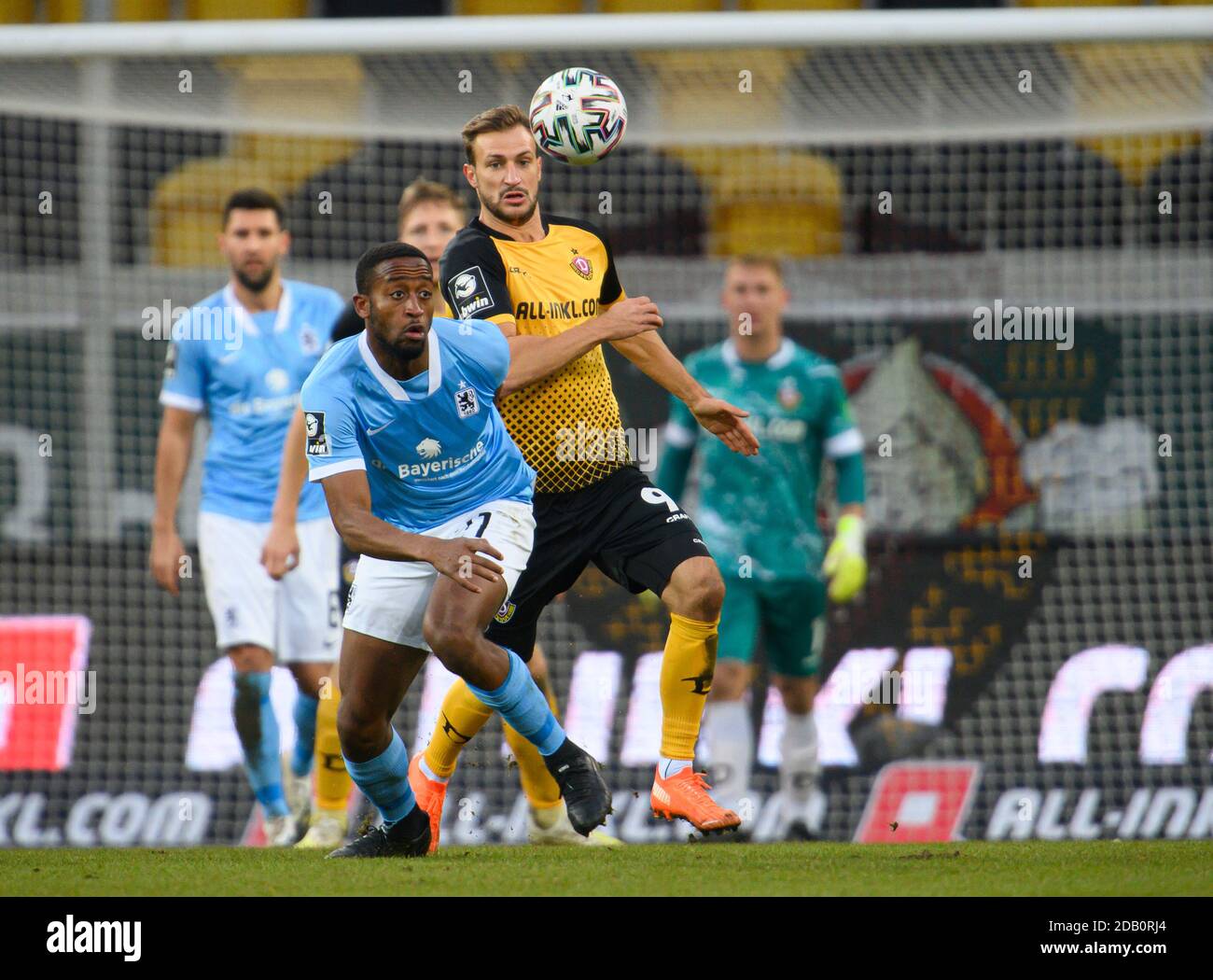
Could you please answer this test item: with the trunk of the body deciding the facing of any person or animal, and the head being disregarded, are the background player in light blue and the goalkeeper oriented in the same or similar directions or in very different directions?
same or similar directions

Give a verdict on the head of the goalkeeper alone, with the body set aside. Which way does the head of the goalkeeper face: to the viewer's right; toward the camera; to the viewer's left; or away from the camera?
toward the camera

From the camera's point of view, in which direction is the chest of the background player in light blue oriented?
toward the camera

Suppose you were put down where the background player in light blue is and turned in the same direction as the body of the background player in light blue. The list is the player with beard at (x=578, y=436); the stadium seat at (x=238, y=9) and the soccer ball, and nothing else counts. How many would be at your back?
1

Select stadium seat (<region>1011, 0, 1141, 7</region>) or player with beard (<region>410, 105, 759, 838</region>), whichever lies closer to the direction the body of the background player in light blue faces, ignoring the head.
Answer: the player with beard

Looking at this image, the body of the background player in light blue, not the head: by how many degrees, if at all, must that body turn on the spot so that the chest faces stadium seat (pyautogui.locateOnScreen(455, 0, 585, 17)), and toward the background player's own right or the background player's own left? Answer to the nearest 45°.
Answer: approximately 180°

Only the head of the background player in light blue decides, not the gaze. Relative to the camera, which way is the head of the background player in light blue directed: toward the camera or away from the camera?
toward the camera

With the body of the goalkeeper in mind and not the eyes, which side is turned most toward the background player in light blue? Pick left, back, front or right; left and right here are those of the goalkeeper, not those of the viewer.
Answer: right

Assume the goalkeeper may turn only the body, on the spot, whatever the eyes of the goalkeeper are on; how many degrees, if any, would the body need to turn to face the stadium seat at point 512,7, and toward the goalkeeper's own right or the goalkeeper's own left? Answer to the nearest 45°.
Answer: approximately 180°

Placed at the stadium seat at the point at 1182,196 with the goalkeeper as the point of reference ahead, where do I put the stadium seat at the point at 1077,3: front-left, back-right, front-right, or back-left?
back-right

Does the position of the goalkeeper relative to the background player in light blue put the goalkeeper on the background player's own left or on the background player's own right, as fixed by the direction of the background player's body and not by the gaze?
on the background player's own left

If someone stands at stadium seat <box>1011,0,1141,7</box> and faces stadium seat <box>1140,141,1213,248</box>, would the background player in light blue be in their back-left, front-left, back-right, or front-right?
front-right

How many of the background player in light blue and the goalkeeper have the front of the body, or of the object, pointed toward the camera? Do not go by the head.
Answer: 2

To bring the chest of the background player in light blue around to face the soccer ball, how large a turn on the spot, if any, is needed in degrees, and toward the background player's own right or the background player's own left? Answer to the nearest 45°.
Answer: approximately 45° to the background player's own left

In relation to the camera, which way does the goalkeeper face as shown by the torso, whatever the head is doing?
toward the camera

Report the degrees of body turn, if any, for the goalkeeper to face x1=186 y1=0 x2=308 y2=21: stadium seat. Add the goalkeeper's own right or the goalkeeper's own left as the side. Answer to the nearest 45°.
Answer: approximately 135° to the goalkeeper's own right
